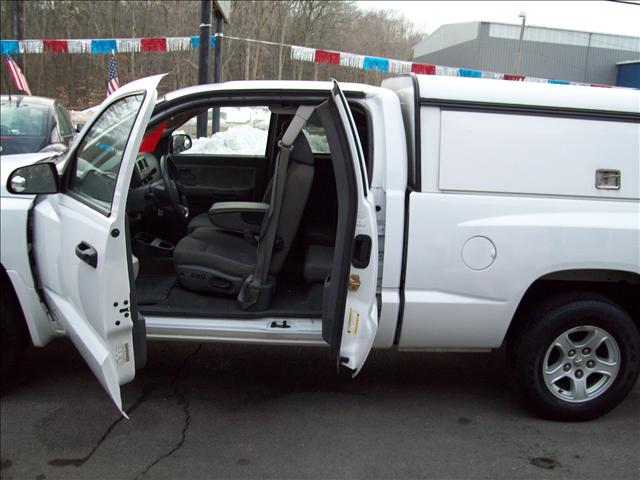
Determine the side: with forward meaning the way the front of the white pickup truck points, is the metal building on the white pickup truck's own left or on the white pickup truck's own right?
on the white pickup truck's own right

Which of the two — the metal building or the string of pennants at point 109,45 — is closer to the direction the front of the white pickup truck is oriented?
the string of pennants

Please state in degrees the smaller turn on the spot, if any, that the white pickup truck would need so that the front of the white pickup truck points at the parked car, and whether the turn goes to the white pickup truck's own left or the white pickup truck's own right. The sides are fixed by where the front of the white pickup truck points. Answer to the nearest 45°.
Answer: approximately 45° to the white pickup truck's own right

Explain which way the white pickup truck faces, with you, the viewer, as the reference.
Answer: facing to the left of the viewer

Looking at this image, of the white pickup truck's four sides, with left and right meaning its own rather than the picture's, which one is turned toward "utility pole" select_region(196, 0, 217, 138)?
right

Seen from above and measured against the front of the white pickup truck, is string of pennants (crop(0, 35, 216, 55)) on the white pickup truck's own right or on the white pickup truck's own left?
on the white pickup truck's own right

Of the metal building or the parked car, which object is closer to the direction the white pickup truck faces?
the parked car
